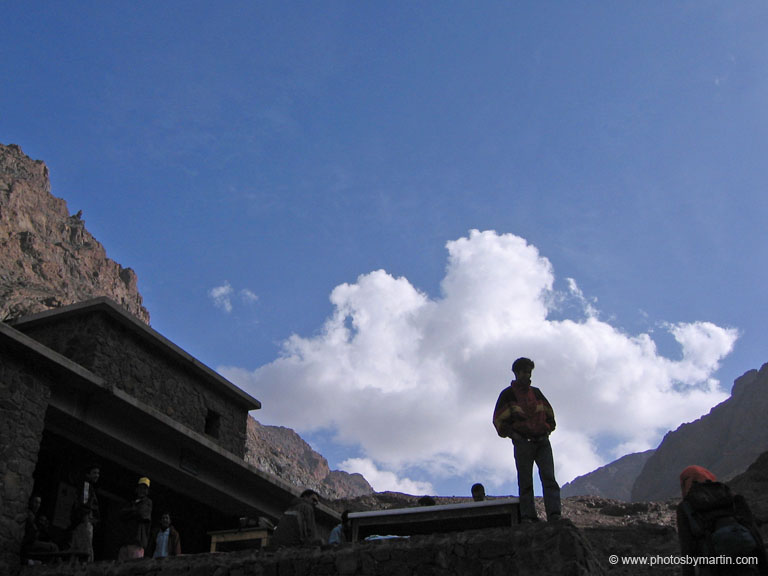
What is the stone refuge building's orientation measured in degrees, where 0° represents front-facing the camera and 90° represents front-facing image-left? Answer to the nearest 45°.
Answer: approximately 315°

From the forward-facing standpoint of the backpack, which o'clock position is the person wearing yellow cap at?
The person wearing yellow cap is roughly at 5 o'clock from the backpack.

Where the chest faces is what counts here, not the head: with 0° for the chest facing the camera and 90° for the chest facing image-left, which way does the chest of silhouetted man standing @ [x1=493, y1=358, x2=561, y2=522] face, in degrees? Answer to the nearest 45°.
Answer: approximately 0°

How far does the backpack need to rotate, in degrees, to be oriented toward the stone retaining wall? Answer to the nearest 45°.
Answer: approximately 135° to its right

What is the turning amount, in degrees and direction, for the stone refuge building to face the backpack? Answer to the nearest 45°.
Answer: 0° — it already faces it

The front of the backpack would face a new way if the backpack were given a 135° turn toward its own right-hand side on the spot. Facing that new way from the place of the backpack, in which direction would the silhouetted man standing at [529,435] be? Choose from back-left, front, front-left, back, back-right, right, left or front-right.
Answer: front-right
